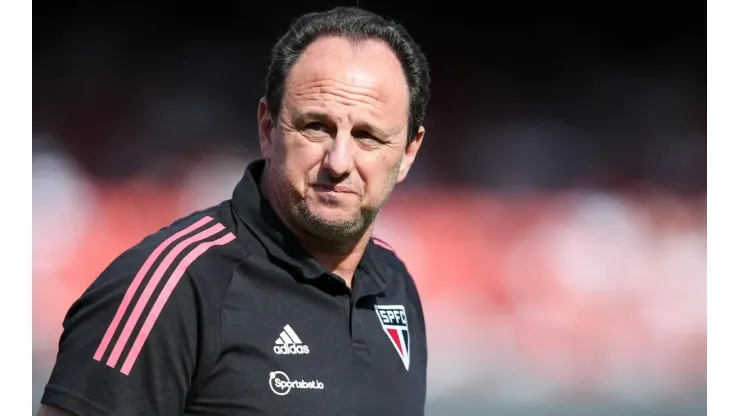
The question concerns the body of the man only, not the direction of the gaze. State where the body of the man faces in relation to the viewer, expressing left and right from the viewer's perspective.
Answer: facing the viewer and to the right of the viewer
